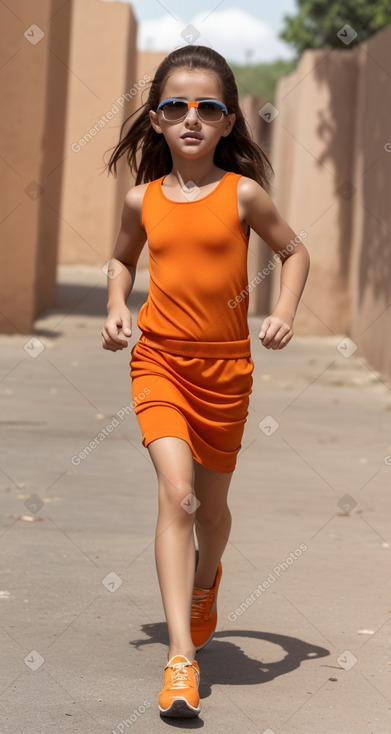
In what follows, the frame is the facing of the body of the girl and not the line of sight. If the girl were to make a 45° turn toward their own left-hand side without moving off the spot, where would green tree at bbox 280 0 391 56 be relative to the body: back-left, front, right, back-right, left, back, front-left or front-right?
back-left

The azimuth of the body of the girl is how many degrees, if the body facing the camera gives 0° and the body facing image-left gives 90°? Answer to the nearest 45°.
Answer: approximately 0°
